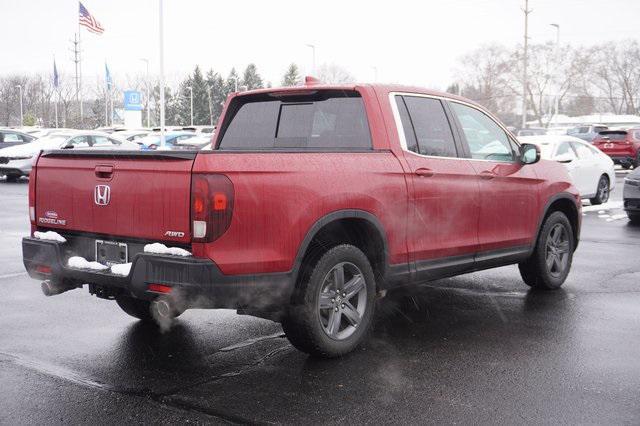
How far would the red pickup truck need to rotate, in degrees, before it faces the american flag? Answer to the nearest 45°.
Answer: approximately 45° to its left

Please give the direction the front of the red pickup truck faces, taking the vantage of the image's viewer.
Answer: facing away from the viewer and to the right of the viewer

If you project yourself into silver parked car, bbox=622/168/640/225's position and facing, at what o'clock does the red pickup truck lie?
The red pickup truck is roughly at 11 o'clock from the silver parked car.

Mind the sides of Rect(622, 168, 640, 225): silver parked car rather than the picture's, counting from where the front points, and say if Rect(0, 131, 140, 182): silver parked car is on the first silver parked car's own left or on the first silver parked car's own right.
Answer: on the first silver parked car's own right

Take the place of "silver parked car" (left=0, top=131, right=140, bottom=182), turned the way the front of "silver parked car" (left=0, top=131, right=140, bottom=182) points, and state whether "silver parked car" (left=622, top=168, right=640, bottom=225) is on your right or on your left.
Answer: on your left

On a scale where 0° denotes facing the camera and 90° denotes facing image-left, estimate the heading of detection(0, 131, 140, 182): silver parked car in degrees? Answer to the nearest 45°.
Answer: approximately 45°

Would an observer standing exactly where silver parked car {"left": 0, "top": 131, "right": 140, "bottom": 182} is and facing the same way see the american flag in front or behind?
behind

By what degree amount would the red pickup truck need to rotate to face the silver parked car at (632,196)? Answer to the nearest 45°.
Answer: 0° — it already faces it

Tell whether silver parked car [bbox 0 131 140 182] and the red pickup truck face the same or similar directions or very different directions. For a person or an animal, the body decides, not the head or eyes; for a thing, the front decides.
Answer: very different directions

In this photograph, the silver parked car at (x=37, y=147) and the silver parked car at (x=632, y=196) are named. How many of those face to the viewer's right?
0
